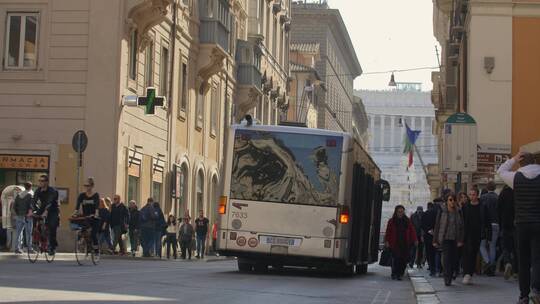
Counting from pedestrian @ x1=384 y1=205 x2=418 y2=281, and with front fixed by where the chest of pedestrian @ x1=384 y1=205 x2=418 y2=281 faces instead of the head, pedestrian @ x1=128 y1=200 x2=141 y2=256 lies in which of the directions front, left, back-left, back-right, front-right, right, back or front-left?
back-right

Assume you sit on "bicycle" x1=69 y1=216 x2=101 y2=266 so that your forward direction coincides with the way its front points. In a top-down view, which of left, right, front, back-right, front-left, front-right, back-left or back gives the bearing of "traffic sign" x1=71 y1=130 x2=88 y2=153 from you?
back-right

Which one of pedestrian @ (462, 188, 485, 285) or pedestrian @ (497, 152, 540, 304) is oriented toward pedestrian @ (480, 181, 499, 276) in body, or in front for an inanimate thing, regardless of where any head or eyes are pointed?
pedestrian @ (497, 152, 540, 304)

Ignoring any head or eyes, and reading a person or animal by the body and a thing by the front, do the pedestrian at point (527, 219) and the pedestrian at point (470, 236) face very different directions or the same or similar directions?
very different directions

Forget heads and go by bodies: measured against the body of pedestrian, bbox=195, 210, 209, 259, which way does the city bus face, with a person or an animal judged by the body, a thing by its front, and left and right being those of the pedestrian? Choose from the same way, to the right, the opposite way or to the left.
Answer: the opposite way
